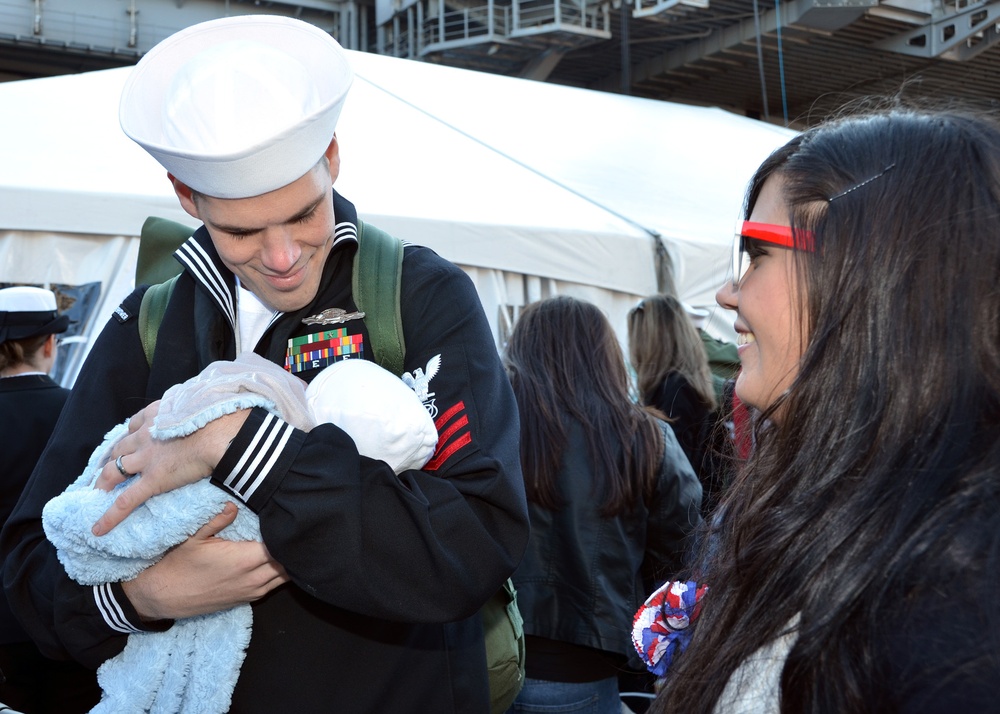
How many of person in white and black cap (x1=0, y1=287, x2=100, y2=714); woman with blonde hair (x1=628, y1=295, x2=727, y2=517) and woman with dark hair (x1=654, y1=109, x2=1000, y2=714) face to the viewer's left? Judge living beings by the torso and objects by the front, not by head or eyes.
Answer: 1

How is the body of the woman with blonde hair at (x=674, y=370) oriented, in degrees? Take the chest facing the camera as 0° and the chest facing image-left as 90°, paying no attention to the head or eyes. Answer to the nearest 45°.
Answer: approximately 180°

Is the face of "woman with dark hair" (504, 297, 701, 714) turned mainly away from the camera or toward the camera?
away from the camera

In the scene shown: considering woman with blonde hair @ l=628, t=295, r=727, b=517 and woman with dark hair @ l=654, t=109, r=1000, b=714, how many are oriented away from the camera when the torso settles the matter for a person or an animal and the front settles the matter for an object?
1

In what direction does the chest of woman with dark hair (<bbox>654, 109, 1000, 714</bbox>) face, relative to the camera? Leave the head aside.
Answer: to the viewer's left

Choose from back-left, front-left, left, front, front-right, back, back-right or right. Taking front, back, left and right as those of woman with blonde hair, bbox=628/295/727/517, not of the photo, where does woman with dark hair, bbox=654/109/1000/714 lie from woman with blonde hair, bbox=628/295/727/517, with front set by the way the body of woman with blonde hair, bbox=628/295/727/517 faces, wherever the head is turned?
back

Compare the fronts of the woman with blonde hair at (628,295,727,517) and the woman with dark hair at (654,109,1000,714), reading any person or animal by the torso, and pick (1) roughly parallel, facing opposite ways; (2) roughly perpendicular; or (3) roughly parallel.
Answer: roughly perpendicular

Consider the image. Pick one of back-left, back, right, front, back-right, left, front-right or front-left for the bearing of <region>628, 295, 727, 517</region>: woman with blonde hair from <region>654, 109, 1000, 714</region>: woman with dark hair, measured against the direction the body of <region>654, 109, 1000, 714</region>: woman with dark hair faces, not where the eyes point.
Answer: right

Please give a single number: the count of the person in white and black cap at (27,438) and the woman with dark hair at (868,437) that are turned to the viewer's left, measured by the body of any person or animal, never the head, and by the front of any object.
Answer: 1

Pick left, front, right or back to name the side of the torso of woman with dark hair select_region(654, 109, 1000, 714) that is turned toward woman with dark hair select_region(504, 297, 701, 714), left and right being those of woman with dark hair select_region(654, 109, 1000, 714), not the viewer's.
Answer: right
